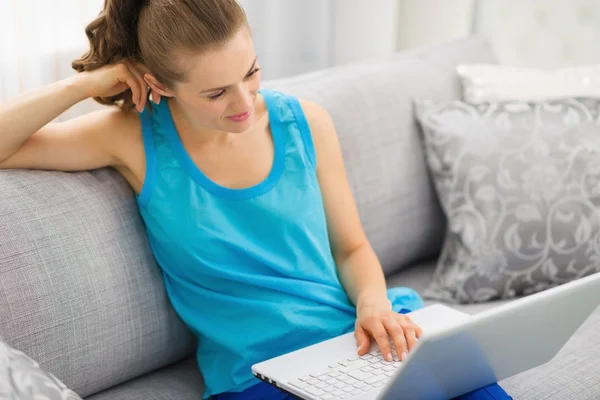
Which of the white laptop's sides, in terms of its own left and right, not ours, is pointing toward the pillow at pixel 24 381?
left

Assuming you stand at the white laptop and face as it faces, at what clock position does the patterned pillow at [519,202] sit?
The patterned pillow is roughly at 2 o'clock from the white laptop.

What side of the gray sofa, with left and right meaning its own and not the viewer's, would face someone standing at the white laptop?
front

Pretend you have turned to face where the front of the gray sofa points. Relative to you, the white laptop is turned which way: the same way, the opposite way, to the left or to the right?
the opposite way

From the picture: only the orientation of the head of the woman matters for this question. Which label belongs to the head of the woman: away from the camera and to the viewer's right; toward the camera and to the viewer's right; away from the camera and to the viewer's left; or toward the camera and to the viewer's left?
toward the camera and to the viewer's right

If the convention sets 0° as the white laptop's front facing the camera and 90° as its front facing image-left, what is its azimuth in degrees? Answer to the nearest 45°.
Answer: approximately 135°
